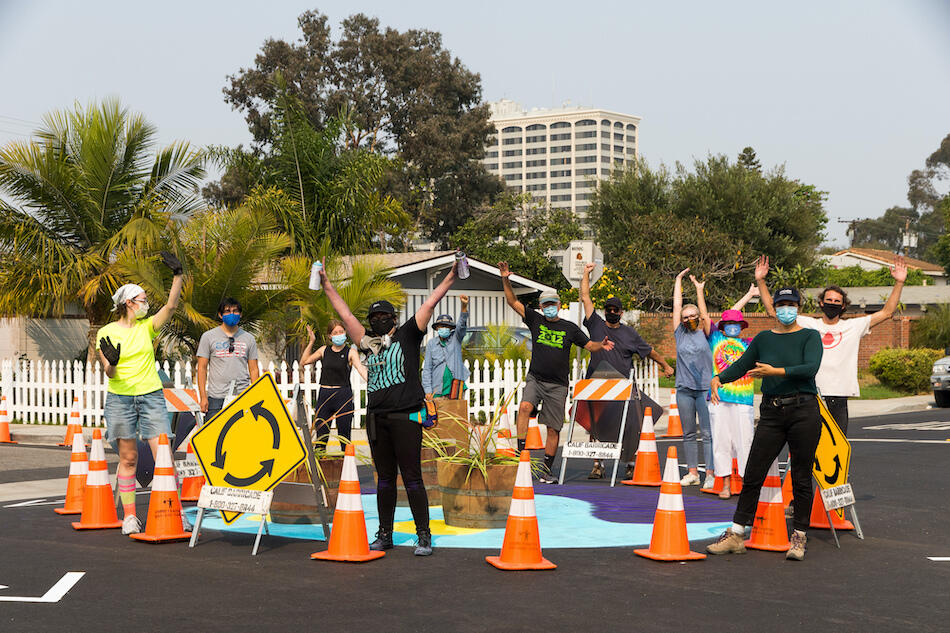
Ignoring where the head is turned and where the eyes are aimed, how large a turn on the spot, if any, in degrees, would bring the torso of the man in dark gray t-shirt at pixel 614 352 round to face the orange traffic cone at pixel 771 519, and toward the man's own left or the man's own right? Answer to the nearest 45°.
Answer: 0° — they already face it

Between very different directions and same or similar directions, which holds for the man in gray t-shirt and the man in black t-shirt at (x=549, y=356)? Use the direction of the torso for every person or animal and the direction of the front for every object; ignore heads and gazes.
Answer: same or similar directions

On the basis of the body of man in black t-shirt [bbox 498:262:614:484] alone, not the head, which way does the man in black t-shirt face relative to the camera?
toward the camera

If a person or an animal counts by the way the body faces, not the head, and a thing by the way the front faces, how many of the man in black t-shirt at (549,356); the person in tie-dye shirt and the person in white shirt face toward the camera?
3

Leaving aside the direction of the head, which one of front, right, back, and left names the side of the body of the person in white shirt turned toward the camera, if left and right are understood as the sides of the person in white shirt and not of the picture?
front

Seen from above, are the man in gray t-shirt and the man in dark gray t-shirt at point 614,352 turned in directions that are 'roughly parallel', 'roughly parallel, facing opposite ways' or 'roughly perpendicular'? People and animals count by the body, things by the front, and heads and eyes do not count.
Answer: roughly parallel

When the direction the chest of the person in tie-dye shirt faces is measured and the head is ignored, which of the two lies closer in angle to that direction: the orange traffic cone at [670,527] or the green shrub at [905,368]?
the orange traffic cone

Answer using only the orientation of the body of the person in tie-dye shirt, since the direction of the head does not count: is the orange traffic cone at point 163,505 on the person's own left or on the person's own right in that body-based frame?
on the person's own right

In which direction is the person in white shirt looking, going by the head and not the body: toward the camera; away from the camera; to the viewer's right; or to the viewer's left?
toward the camera

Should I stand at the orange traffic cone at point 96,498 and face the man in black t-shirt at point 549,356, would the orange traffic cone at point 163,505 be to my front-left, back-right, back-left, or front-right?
front-right

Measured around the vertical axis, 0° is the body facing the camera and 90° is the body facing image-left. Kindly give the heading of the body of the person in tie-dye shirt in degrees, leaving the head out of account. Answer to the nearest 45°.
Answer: approximately 0°

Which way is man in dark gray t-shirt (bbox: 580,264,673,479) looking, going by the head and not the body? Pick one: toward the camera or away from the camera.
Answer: toward the camera

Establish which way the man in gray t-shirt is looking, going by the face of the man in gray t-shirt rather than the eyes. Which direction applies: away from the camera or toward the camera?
toward the camera

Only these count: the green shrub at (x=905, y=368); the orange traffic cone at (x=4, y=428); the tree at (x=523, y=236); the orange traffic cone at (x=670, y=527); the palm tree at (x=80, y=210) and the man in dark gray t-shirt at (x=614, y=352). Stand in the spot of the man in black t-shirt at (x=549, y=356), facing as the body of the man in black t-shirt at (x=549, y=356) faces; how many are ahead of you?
1

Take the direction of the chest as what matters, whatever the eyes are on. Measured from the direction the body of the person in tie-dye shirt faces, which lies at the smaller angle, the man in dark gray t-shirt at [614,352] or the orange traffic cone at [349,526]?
the orange traffic cone

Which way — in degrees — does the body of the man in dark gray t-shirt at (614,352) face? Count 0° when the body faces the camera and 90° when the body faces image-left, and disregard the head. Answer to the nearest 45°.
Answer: approximately 0°

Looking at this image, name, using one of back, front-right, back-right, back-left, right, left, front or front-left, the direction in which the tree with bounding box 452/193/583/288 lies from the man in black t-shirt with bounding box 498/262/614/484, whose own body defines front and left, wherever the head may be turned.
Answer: back
